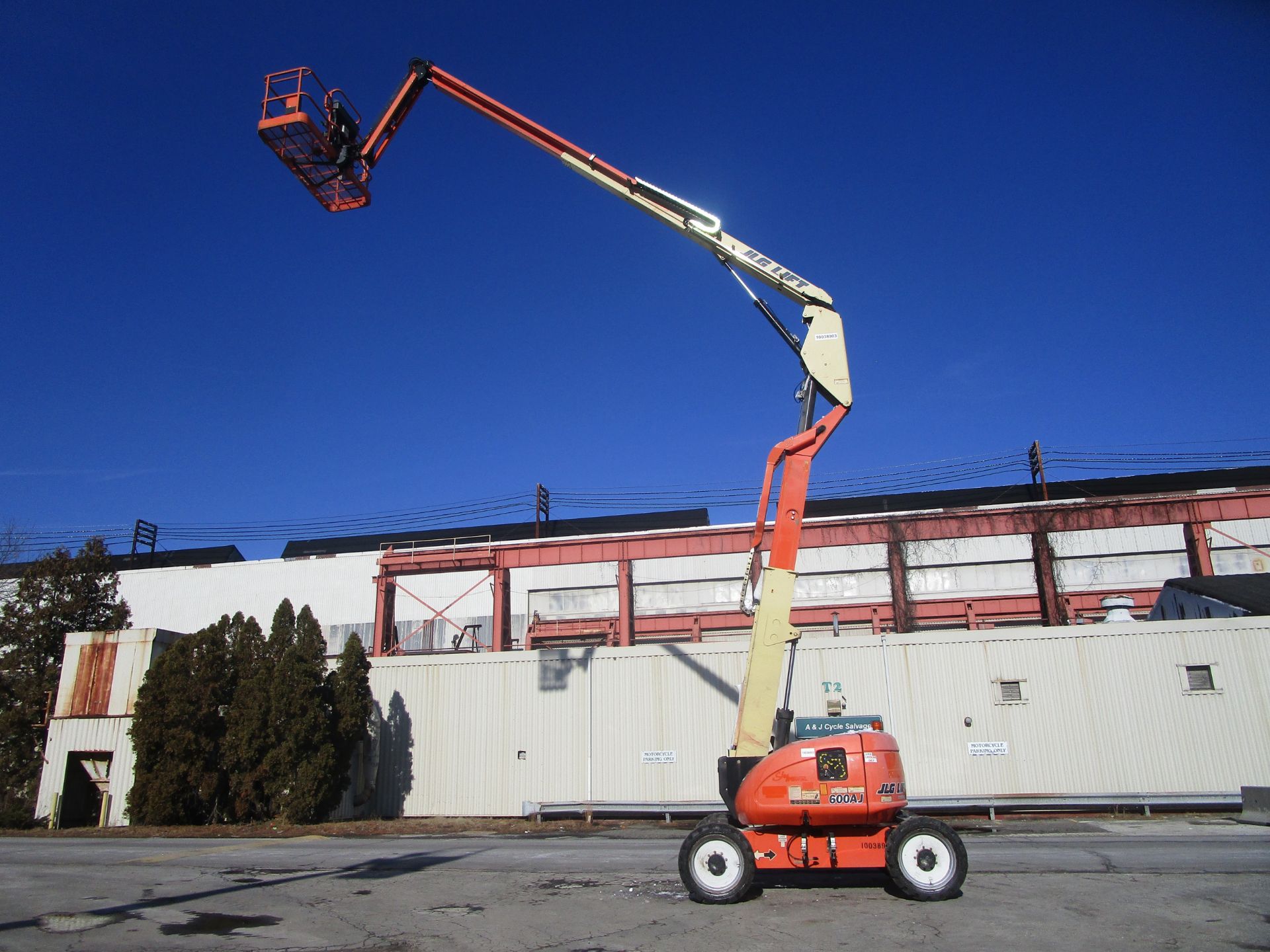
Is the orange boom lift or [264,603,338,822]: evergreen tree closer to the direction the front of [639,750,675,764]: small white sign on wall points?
the orange boom lift

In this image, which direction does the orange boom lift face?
to the viewer's left

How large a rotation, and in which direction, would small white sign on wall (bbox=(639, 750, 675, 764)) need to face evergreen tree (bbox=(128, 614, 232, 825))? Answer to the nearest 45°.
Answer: approximately 90° to its right

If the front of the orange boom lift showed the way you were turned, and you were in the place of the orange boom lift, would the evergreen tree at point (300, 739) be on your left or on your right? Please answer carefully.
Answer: on your right

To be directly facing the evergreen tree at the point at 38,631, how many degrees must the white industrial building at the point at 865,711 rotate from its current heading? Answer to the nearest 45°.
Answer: approximately 90° to its right

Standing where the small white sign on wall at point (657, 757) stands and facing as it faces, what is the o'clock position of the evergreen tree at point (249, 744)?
The evergreen tree is roughly at 3 o'clock from the small white sign on wall.

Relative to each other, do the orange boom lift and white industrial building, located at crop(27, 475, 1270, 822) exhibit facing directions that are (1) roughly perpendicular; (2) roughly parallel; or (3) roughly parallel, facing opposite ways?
roughly perpendicular

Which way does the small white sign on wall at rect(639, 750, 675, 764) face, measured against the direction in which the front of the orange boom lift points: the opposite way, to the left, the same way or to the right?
to the left
